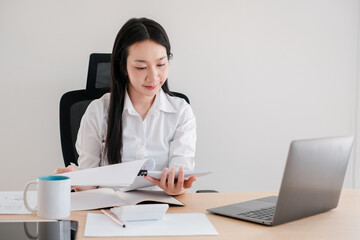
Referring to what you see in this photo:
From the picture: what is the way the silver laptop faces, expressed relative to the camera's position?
facing away from the viewer and to the left of the viewer

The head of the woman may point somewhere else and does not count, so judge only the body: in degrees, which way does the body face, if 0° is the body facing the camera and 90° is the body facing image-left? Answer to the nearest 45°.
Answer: approximately 0°

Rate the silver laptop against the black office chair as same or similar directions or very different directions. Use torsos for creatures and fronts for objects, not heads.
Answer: very different directions

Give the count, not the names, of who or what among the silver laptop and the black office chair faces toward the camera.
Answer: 1

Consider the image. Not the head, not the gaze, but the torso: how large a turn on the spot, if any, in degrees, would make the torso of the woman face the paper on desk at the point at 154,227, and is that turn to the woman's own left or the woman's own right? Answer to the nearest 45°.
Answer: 0° — they already face it

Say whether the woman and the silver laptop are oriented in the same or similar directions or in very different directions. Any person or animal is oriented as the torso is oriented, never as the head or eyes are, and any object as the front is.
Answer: very different directions

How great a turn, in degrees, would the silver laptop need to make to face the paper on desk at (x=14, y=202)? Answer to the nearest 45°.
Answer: approximately 45° to its left

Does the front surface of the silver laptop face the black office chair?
yes
